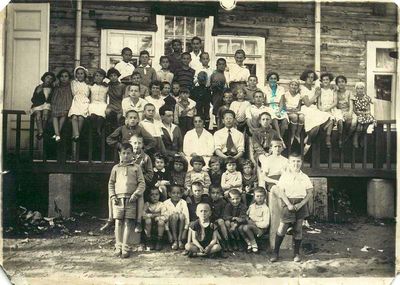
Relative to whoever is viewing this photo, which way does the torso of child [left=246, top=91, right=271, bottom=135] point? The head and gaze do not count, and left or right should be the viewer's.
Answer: facing the viewer

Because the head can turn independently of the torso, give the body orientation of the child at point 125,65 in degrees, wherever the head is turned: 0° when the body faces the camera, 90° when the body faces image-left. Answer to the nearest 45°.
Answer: approximately 0°

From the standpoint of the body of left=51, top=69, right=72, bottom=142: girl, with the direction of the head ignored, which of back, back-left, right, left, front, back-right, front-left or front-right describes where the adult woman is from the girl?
left

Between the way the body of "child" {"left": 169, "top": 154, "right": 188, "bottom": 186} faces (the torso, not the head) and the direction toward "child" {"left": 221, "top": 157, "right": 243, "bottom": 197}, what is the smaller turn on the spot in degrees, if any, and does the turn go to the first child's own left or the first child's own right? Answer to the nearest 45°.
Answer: approximately 90° to the first child's own left

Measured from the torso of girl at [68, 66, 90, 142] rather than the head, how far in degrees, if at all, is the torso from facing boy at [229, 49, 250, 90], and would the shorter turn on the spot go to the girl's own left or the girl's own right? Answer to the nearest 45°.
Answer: approximately 90° to the girl's own left

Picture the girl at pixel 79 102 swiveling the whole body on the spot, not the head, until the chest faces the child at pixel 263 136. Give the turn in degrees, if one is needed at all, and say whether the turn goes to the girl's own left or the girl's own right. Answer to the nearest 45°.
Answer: approximately 90° to the girl's own left

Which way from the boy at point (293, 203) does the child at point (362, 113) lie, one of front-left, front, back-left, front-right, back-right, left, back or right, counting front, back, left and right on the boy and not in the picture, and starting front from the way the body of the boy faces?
back-left

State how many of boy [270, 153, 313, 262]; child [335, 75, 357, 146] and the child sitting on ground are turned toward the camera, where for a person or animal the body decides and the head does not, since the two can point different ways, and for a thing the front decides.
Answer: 3

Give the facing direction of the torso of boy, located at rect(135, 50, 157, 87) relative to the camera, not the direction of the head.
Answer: toward the camera

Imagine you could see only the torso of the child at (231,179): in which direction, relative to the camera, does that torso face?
toward the camera
